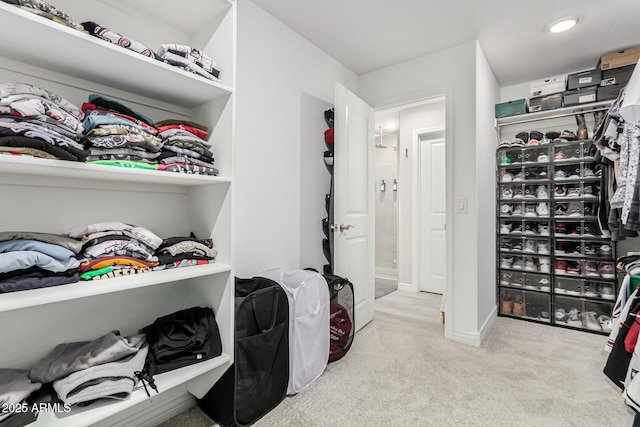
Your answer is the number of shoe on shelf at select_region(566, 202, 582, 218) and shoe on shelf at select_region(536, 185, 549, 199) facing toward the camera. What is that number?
2

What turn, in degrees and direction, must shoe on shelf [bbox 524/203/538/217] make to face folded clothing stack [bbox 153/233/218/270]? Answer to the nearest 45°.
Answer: approximately 45° to its right

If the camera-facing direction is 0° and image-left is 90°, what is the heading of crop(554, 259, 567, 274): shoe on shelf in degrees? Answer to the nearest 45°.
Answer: approximately 0°

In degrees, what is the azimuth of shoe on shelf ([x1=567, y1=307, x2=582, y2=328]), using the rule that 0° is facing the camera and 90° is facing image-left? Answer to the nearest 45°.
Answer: approximately 0°
